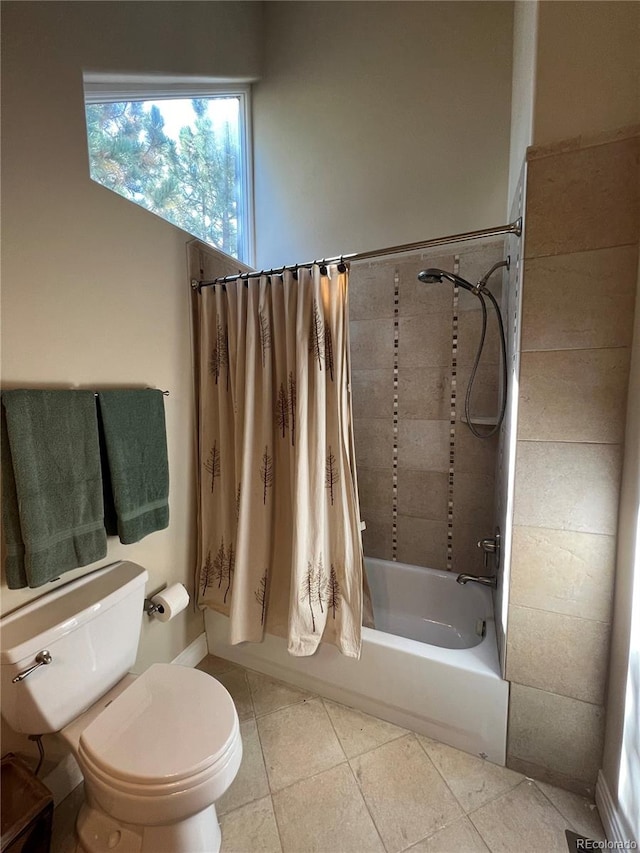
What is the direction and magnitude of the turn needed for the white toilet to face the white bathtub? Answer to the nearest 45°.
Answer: approximately 45° to its left

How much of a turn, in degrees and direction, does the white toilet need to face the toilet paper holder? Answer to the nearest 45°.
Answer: approximately 135° to its left

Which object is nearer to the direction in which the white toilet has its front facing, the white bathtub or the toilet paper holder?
the white bathtub

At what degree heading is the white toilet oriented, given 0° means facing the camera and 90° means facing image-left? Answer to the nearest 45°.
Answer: approximately 315°

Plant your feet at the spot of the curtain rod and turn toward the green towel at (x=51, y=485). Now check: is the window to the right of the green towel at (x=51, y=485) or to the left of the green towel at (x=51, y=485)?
right

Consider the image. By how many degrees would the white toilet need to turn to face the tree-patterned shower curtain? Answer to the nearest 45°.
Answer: approximately 90° to its left
